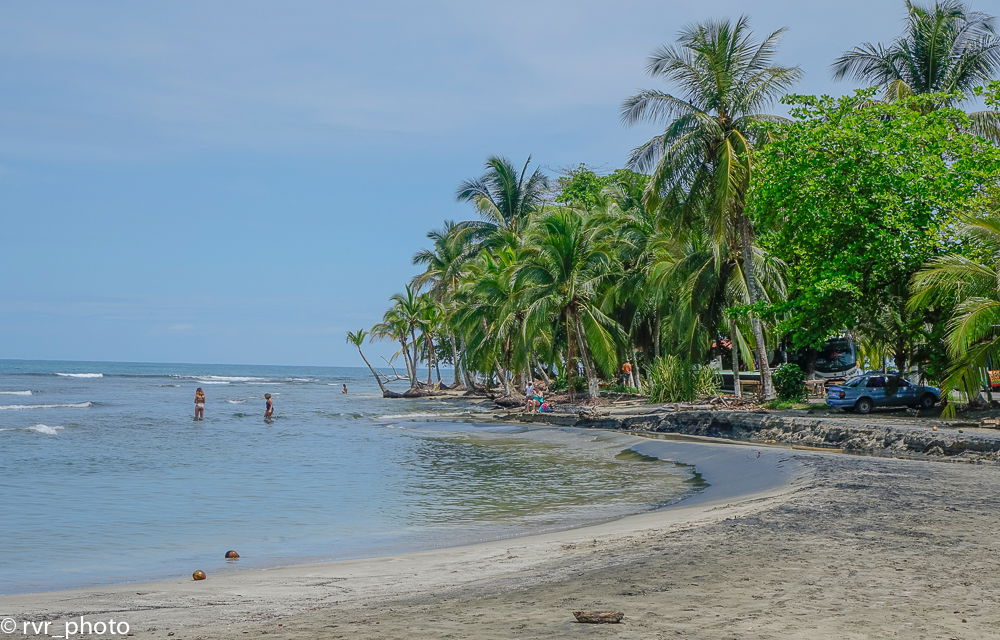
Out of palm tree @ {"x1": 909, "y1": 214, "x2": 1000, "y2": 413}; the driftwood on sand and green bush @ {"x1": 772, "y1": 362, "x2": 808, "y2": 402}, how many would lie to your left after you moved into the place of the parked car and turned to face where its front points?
1
